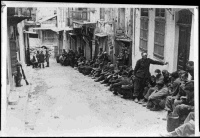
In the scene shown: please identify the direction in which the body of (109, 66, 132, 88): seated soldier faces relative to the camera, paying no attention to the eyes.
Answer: to the viewer's left

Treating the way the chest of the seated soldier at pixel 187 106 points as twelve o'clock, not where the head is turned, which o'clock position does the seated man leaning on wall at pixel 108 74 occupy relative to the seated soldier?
The seated man leaning on wall is roughly at 2 o'clock from the seated soldier.

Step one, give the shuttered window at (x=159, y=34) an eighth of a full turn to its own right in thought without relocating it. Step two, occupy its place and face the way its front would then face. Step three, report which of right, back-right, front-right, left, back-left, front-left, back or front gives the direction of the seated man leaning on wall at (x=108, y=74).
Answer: front-right

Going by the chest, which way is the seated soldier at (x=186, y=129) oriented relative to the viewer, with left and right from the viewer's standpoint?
facing to the left of the viewer

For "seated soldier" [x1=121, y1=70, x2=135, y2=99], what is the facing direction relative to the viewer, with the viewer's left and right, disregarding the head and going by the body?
facing to the left of the viewer
